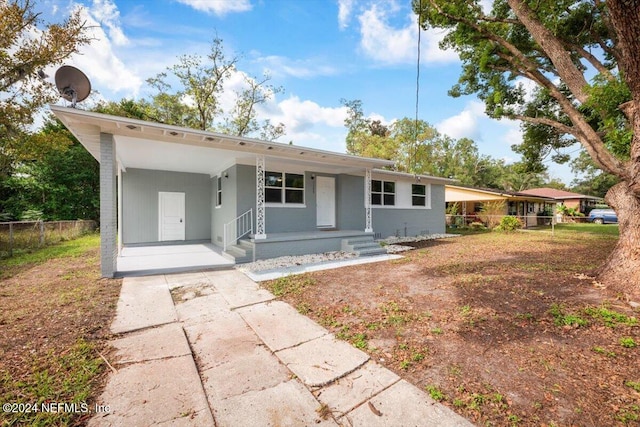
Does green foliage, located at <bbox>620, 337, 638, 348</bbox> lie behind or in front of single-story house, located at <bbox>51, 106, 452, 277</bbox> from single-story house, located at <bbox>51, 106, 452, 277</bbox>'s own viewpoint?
in front

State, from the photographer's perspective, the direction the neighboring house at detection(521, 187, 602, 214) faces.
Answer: facing the viewer and to the right of the viewer

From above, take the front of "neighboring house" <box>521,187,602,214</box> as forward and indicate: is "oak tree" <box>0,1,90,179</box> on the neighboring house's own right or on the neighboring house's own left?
on the neighboring house's own right

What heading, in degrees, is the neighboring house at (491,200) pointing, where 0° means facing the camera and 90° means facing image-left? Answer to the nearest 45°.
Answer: approximately 315°

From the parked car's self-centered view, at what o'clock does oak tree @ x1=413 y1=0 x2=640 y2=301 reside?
The oak tree is roughly at 3 o'clock from the parked car.

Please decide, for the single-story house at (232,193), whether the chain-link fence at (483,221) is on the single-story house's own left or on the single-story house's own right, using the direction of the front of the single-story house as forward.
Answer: on the single-story house's own left

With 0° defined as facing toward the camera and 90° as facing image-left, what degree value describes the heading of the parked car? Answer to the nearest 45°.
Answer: approximately 270°

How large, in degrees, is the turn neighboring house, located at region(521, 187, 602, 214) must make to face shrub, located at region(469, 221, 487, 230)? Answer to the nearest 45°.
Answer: approximately 45° to its right

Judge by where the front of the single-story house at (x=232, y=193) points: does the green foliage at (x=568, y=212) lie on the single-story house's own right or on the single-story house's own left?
on the single-story house's own left
